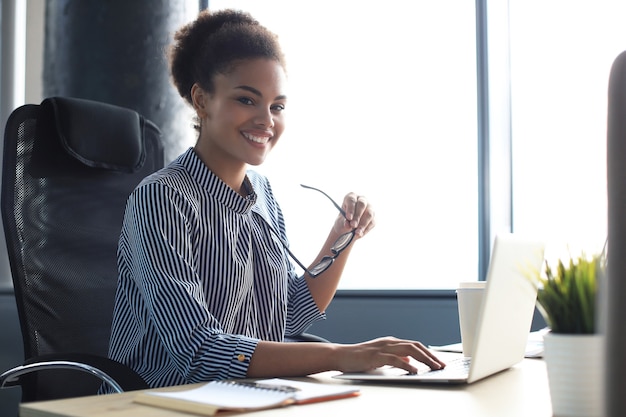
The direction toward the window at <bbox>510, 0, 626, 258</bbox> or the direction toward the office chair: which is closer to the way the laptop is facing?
the office chair

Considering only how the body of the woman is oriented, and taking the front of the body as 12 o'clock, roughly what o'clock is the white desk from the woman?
The white desk is roughly at 1 o'clock from the woman.

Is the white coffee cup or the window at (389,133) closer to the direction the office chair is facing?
the white coffee cup

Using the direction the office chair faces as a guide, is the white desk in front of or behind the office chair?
in front

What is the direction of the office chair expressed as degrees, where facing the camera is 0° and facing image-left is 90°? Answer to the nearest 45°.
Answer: approximately 315°

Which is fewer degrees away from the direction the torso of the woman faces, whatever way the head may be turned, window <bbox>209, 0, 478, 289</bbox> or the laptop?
the laptop

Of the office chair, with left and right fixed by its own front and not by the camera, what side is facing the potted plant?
front

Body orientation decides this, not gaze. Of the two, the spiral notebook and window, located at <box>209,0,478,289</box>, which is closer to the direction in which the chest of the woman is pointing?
the spiral notebook

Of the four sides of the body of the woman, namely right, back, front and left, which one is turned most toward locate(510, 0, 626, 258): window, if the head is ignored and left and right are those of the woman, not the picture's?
left

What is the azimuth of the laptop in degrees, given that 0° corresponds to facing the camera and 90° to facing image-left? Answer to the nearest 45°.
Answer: approximately 90°

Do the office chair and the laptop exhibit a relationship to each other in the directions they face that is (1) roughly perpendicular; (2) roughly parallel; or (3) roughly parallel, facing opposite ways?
roughly parallel, facing opposite ways

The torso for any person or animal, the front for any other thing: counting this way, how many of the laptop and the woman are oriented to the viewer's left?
1

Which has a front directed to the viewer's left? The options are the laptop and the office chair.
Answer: the laptop

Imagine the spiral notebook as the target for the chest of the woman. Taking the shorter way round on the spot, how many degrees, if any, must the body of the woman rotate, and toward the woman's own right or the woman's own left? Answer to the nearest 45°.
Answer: approximately 45° to the woman's own right
